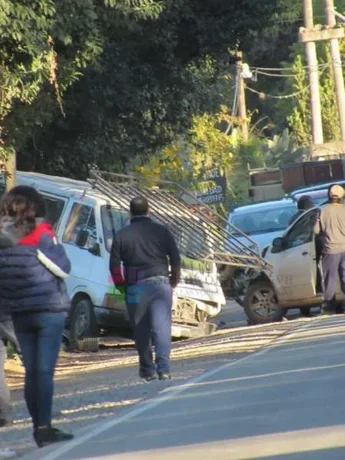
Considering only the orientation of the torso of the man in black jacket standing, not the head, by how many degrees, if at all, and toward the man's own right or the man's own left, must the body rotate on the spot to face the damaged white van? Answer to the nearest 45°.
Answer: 0° — they already face it

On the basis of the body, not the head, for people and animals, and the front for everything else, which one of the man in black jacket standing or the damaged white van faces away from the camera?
the man in black jacket standing

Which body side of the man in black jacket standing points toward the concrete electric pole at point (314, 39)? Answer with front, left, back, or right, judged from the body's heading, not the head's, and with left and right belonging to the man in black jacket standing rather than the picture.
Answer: front

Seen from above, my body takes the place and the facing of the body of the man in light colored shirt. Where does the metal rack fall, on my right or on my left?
on my left

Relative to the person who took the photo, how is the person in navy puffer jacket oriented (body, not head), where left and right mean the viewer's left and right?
facing away from the viewer and to the right of the viewer

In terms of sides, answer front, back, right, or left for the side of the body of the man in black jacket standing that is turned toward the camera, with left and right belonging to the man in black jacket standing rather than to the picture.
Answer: back

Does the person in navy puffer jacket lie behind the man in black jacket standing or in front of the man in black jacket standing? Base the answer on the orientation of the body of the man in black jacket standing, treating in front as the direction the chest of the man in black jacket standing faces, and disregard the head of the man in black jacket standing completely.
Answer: behind

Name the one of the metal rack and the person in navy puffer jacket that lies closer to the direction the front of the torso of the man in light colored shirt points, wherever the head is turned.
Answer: the metal rack

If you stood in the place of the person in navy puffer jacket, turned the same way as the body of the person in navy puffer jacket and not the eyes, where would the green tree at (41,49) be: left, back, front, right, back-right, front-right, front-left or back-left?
front-left

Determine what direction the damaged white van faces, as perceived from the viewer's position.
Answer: facing the viewer and to the right of the viewer

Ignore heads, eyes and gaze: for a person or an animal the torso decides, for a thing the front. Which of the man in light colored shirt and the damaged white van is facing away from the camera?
the man in light colored shirt

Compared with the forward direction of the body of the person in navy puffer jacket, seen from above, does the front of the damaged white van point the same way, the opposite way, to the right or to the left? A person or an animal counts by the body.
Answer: to the right

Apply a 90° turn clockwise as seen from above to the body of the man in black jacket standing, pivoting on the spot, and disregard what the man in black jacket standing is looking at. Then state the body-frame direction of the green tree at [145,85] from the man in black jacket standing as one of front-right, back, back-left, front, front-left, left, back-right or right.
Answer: left
